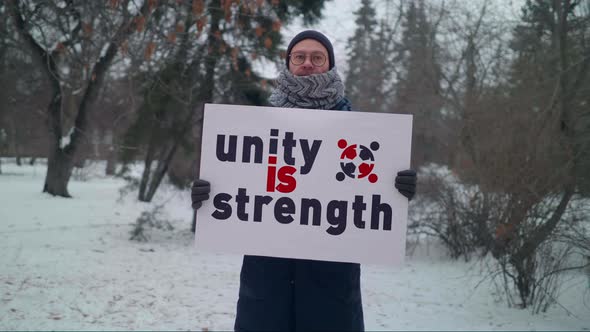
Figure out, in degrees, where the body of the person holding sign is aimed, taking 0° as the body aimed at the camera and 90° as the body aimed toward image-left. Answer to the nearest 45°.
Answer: approximately 0°

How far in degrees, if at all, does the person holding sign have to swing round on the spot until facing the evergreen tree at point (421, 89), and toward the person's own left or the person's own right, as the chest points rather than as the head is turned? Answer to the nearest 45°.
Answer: approximately 180°

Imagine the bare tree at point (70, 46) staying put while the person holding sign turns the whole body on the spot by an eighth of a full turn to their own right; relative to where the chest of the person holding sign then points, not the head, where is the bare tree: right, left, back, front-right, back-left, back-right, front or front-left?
right

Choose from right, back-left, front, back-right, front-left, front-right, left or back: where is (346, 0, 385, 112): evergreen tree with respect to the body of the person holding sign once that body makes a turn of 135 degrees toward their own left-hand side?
front-left
